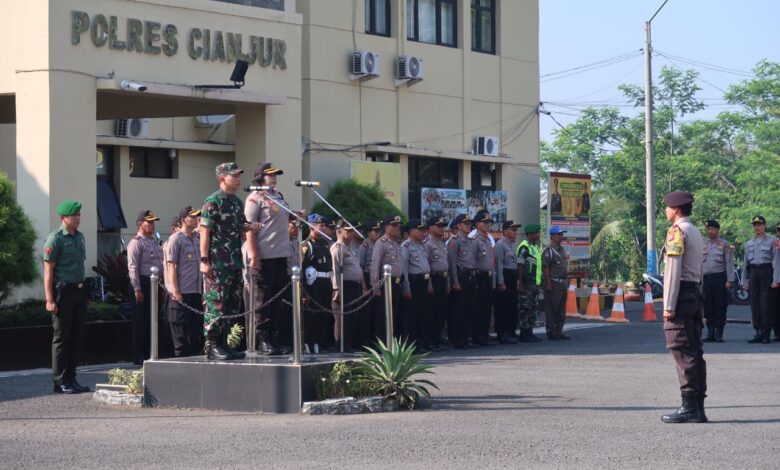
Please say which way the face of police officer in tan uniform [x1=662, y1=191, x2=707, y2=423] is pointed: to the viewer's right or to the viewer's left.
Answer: to the viewer's left

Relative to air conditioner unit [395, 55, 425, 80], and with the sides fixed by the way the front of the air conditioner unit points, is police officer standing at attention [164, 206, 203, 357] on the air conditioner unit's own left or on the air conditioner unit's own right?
on the air conditioner unit's own right

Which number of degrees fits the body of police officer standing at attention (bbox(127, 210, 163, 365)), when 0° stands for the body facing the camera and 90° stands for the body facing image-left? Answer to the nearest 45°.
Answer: approximately 315°

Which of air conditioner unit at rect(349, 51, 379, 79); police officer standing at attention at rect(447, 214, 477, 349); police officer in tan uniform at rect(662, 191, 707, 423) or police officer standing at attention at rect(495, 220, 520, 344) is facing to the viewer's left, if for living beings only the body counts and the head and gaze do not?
the police officer in tan uniform

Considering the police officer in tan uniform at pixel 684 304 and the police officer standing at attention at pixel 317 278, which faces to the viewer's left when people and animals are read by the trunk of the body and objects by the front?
the police officer in tan uniform

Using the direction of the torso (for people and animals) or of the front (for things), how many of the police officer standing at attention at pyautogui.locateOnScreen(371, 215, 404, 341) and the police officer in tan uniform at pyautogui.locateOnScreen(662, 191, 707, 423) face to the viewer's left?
1

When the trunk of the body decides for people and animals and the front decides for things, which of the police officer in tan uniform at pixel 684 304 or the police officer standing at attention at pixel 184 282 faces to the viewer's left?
the police officer in tan uniform

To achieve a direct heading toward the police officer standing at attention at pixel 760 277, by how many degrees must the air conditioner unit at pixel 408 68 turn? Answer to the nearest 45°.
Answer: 0° — it already faces them

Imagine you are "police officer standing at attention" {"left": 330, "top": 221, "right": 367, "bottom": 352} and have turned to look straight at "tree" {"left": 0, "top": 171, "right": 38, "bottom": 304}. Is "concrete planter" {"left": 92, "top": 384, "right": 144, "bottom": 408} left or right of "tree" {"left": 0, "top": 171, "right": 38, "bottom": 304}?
left
